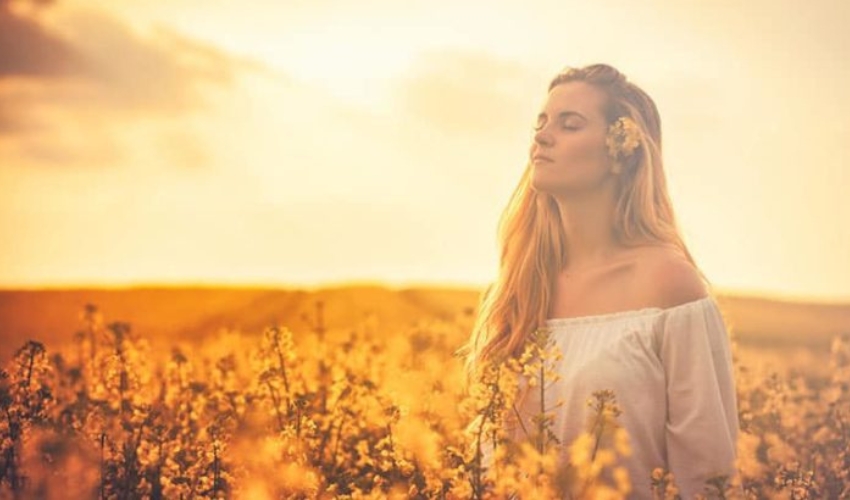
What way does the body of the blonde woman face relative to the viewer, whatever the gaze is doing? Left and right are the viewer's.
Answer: facing the viewer and to the left of the viewer

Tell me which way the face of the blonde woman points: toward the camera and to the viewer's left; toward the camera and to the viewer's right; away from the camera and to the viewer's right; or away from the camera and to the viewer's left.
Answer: toward the camera and to the viewer's left
